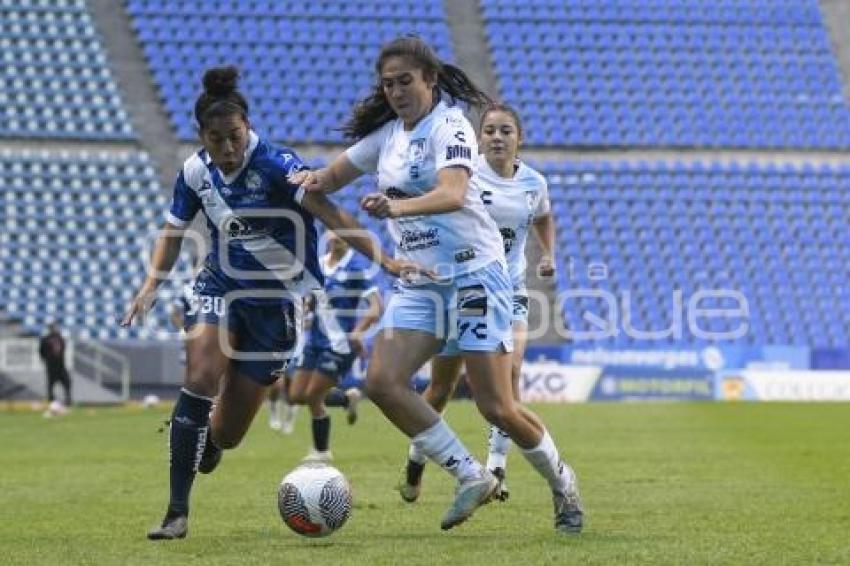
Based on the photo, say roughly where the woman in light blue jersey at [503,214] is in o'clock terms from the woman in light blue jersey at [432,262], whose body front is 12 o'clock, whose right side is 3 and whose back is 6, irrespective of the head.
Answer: the woman in light blue jersey at [503,214] is roughly at 5 o'clock from the woman in light blue jersey at [432,262].

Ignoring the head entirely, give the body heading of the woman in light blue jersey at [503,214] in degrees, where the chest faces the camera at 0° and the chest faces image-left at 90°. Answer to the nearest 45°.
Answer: approximately 0°

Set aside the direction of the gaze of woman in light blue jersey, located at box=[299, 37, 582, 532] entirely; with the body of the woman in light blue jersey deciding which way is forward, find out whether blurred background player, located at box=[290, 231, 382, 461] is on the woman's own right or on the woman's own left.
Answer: on the woman's own right

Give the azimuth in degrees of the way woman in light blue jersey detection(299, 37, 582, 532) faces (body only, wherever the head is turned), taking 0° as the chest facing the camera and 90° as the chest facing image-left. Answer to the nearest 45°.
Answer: approximately 45°

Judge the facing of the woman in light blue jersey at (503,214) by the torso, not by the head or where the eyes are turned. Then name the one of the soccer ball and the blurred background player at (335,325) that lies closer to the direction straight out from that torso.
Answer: the soccer ball

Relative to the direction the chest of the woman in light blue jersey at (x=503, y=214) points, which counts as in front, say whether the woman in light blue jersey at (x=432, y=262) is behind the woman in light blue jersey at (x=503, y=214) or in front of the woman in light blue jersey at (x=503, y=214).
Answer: in front
